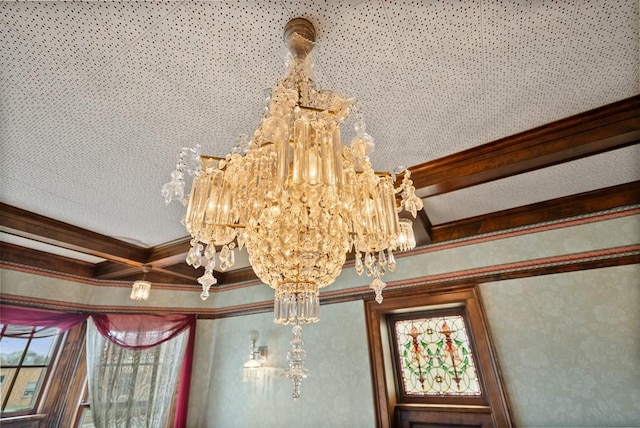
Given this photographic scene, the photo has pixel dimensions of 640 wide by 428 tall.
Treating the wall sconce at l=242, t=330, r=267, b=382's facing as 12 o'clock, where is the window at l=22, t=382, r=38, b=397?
The window is roughly at 2 o'clock from the wall sconce.

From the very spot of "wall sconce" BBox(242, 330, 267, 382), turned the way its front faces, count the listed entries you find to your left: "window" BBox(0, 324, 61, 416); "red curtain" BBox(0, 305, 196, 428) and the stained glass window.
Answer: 1

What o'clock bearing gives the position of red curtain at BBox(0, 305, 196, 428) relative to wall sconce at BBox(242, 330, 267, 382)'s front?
The red curtain is roughly at 2 o'clock from the wall sconce.

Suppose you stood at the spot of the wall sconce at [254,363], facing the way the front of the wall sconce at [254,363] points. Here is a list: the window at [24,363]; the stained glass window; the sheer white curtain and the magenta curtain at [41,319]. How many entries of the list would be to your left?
1

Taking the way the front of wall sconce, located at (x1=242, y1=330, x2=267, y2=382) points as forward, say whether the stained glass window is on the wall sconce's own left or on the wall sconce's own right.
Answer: on the wall sconce's own left

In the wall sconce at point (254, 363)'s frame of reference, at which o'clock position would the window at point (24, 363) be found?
The window is roughly at 2 o'clock from the wall sconce.

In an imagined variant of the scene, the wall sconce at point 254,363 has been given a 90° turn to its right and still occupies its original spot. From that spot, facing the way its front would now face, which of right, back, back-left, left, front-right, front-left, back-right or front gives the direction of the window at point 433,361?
back

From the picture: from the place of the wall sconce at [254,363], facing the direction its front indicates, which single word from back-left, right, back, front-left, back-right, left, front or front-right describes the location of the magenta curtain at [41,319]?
front-right

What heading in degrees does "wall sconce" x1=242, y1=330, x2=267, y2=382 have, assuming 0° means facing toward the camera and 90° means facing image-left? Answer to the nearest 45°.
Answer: approximately 45°

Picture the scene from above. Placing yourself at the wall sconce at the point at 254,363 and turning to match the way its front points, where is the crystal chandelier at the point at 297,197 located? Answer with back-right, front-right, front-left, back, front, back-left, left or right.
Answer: front-left

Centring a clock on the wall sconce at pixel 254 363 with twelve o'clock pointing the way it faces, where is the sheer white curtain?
The sheer white curtain is roughly at 2 o'clock from the wall sconce.

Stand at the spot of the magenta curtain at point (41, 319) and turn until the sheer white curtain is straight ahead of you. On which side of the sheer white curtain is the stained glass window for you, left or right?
right

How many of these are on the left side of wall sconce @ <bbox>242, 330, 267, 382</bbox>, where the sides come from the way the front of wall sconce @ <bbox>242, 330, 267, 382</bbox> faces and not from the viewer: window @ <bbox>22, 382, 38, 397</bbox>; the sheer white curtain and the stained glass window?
1
